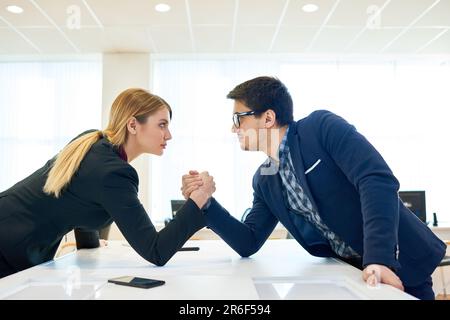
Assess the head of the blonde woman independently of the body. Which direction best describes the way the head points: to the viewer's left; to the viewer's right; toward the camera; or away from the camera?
to the viewer's right

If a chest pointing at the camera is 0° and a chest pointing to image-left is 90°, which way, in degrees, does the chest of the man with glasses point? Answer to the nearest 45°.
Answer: approximately 45°

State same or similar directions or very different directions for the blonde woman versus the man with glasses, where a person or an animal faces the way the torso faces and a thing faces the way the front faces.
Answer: very different directions

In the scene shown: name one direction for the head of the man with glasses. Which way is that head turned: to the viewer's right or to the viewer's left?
to the viewer's left

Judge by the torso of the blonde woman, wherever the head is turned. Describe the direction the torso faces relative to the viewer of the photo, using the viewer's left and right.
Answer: facing to the right of the viewer

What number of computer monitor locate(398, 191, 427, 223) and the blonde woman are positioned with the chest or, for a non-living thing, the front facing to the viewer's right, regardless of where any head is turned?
1

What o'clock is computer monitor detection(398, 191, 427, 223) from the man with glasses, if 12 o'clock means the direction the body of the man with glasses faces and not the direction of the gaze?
The computer monitor is roughly at 5 o'clock from the man with glasses.

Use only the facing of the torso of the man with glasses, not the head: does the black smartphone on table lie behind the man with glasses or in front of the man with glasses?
in front

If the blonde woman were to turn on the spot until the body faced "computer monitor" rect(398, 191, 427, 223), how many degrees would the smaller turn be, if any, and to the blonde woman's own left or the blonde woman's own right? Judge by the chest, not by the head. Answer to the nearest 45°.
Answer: approximately 45° to the blonde woman's own left
